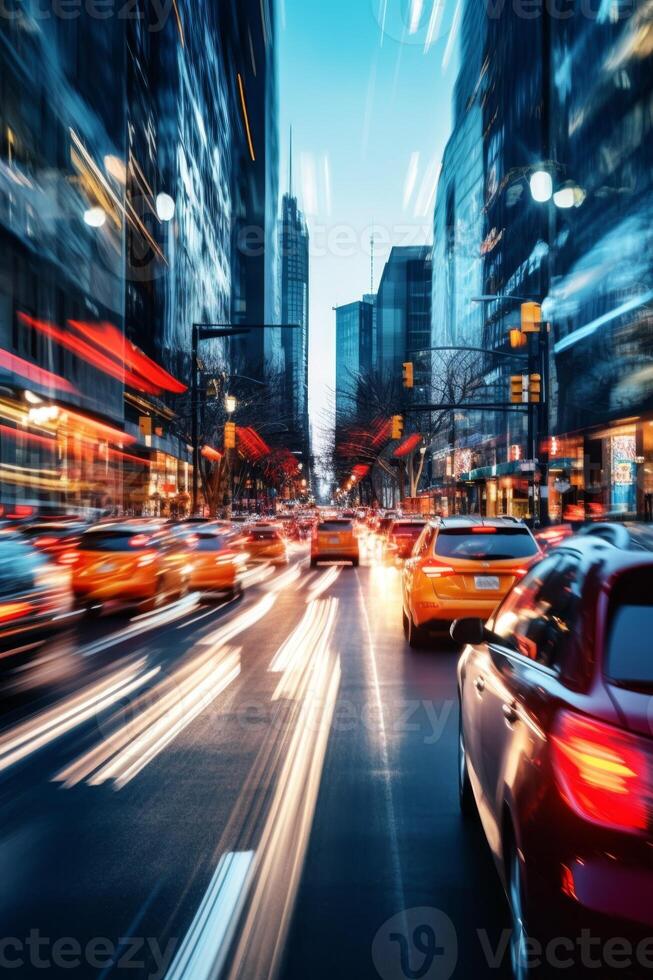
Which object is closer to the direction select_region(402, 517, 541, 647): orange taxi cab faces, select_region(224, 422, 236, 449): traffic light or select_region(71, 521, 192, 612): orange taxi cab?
the traffic light

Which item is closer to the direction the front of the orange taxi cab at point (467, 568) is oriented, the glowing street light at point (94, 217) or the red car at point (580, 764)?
the glowing street light

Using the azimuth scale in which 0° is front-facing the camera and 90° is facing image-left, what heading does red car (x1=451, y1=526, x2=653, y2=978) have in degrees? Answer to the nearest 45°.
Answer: approximately 135°

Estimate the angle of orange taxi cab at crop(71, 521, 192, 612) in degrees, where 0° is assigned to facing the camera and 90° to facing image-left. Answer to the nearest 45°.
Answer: approximately 225°

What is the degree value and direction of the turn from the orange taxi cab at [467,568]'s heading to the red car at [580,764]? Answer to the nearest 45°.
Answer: approximately 180°

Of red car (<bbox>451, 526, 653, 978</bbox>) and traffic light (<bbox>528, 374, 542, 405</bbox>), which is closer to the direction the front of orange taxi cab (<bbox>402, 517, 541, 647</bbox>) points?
the traffic light

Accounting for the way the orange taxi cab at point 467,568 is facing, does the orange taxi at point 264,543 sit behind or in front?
in front

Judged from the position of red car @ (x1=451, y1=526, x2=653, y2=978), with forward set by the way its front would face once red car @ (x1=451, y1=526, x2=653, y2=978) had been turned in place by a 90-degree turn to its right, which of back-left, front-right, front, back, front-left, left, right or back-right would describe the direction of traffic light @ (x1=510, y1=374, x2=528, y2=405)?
front-left

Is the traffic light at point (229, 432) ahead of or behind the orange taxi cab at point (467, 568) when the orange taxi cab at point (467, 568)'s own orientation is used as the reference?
ahead

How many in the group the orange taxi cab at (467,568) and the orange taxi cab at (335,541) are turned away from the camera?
2

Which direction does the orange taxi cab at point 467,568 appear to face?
away from the camera
